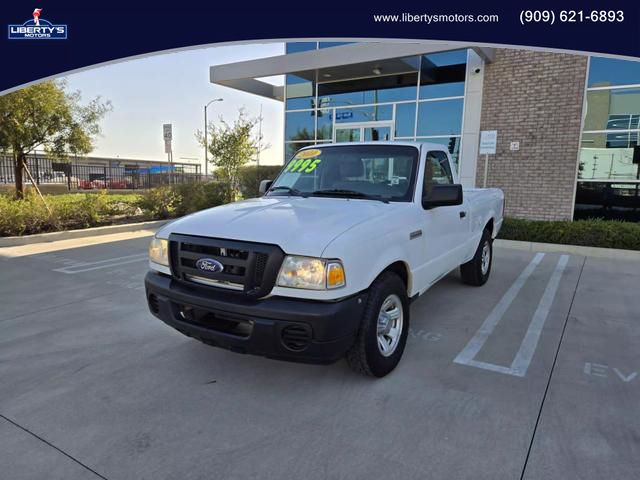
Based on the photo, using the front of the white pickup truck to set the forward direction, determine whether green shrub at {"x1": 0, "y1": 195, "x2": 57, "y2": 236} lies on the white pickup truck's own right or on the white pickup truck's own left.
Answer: on the white pickup truck's own right

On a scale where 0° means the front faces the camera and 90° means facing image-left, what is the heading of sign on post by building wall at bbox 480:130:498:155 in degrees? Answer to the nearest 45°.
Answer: approximately 0°

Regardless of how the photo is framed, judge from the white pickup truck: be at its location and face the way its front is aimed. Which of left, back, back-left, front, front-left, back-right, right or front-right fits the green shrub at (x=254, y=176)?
back-right

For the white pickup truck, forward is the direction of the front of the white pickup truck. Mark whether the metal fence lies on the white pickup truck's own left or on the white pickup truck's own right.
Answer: on the white pickup truck's own right

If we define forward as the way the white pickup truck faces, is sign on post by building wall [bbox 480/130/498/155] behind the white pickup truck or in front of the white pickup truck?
behind

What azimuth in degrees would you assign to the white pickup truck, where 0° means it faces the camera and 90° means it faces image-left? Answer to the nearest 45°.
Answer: approximately 45°

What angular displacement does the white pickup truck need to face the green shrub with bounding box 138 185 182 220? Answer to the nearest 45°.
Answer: approximately 90° to its right

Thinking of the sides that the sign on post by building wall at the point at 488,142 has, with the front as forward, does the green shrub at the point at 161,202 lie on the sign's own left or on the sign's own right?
on the sign's own right

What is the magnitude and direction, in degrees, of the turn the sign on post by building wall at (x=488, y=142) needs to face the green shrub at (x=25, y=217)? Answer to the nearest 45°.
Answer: approximately 45° to its right

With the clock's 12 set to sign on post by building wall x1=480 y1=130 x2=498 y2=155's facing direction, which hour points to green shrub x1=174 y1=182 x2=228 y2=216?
The green shrub is roughly at 3 o'clock from the sign on post by building wall.
